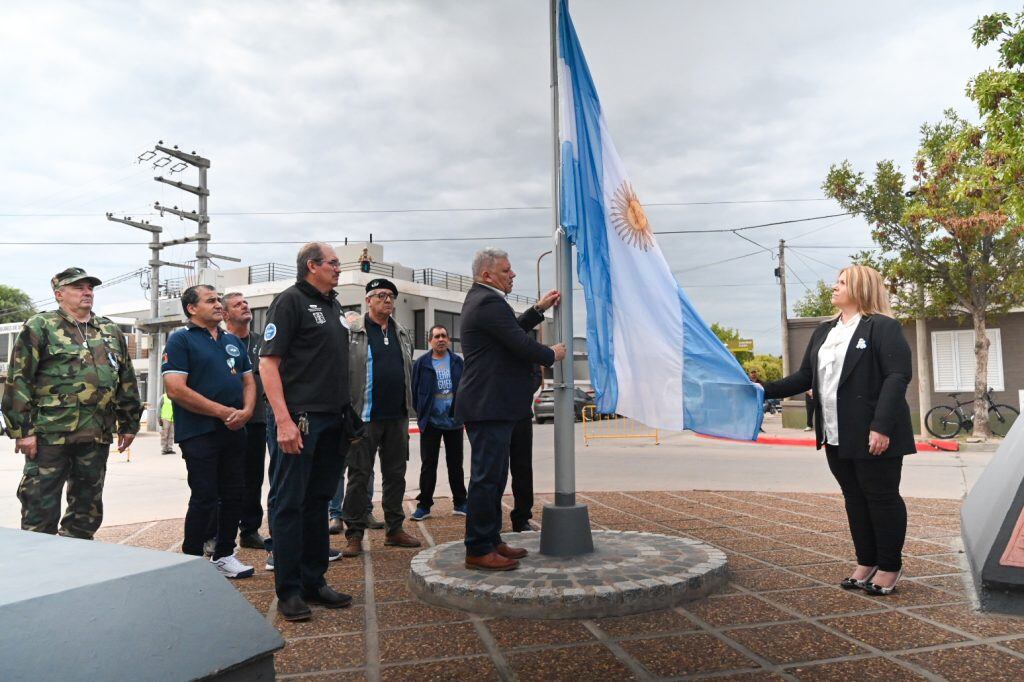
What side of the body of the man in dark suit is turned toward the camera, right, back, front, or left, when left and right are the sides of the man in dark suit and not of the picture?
right

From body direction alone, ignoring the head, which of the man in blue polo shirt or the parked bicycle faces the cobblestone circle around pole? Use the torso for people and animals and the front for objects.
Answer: the man in blue polo shirt

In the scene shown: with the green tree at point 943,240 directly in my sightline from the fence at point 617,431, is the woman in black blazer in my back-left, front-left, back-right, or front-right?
front-right

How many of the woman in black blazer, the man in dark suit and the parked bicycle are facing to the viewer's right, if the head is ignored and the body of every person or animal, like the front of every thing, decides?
2

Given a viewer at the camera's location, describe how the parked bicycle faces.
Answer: facing to the right of the viewer

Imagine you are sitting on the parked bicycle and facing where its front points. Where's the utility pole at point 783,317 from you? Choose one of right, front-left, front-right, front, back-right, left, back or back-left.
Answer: back-left

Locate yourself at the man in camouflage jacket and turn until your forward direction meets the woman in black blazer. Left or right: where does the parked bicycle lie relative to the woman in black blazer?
left

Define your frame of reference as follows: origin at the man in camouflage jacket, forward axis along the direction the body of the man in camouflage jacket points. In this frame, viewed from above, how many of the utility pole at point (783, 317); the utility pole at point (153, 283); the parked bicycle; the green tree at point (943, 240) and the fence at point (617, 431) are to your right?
0

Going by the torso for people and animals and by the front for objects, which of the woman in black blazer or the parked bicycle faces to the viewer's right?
the parked bicycle

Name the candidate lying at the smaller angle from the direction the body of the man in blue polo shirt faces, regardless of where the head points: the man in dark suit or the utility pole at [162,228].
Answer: the man in dark suit

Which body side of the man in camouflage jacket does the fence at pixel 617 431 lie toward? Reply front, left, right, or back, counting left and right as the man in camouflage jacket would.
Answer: left

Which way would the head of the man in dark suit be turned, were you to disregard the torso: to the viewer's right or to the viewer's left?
to the viewer's right

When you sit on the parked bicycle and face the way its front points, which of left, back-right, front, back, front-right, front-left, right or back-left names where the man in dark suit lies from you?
right

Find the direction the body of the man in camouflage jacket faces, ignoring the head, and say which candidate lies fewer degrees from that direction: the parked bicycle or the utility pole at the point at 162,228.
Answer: the parked bicycle

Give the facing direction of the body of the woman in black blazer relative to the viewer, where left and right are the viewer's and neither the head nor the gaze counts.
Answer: facing the viewer and to the left of the viewer

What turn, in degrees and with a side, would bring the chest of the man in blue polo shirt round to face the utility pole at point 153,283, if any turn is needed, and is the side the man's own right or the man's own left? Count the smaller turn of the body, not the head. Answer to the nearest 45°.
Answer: approximately 135° to the man's own left

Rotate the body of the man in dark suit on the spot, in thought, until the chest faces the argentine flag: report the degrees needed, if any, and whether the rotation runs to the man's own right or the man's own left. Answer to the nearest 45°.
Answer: approximately 45° to the man's own left

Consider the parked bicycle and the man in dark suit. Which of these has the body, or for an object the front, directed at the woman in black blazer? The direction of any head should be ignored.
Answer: the man in dark suit

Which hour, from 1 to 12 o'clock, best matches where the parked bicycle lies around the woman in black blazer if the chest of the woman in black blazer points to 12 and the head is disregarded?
The parked bicycle is roughly at 5 o'clock from the woman in black blazer.
